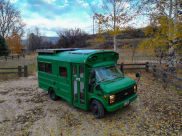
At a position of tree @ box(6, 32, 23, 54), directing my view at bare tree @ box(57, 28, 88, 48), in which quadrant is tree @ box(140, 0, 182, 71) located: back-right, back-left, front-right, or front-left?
front-right

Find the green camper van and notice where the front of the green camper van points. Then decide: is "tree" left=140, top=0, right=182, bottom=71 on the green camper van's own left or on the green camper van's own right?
on the green camper van's own left

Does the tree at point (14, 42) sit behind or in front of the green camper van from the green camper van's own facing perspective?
behind

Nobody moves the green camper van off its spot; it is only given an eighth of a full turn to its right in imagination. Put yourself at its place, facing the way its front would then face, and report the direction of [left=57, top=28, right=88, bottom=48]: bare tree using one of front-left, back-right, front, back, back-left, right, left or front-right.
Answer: back

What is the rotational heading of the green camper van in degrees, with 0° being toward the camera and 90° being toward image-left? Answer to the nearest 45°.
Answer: approximately 315°
